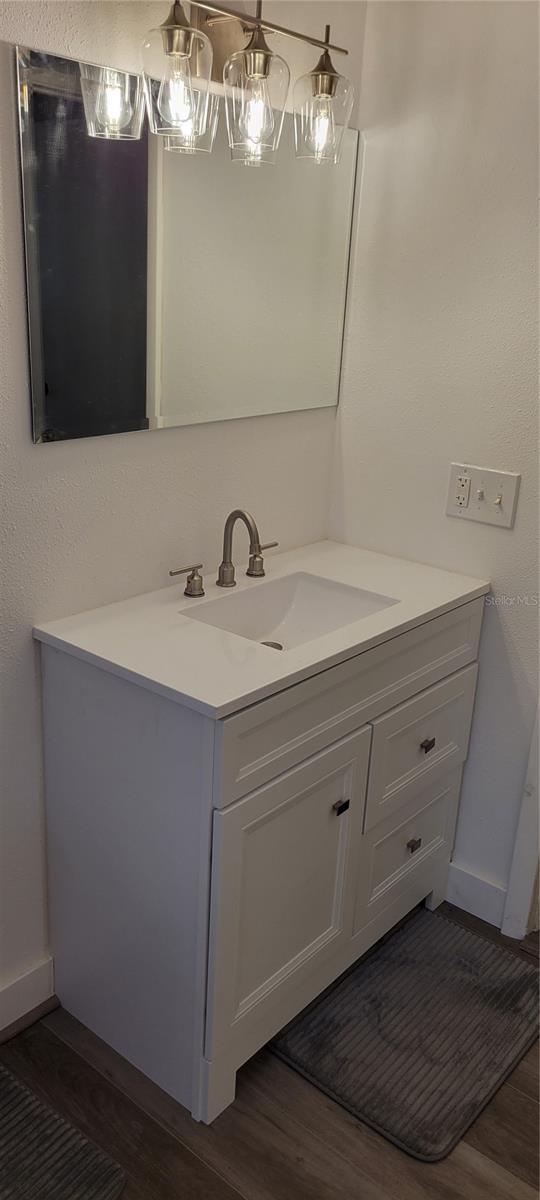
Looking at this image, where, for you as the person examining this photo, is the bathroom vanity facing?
facing the viewer and to the right of the viewer

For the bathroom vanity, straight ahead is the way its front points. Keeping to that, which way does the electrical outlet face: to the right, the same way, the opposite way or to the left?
to the right

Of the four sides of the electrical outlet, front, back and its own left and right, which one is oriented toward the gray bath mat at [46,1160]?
front

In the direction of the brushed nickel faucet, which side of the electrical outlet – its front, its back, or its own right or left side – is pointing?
front

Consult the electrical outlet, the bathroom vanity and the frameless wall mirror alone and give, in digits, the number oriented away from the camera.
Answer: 0

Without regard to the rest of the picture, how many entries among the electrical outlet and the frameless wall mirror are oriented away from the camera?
0

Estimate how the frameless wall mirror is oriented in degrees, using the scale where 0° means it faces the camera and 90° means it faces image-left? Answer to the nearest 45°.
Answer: approximately 315°

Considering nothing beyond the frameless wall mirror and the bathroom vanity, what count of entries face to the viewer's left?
0

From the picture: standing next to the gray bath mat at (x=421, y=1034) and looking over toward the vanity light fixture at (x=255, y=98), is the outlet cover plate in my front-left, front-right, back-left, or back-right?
front-right

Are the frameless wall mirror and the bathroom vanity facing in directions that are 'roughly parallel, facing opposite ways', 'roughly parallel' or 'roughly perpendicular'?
roughly parallel

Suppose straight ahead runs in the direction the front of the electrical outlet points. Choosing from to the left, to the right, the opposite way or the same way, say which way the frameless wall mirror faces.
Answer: to the left
